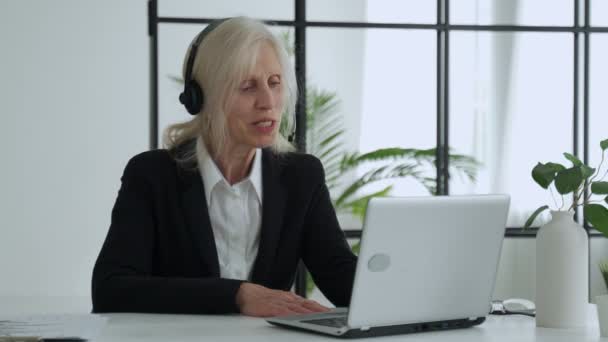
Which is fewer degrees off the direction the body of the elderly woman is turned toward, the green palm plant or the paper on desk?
the paper on desk

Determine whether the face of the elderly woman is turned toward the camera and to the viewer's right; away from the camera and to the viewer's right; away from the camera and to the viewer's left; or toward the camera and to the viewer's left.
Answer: toward the camera and to the viewer's right

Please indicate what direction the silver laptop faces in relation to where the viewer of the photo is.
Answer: facing away from the viewer and to the left of the viewer

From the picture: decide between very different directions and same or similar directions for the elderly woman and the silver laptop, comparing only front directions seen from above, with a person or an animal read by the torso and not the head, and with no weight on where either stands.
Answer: very different directions

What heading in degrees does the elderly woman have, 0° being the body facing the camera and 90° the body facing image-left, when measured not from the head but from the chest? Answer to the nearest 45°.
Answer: approximately 315°

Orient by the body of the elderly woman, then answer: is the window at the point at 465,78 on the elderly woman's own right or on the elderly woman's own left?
on the elderly woman's own left

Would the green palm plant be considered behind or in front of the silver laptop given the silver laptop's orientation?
in front
